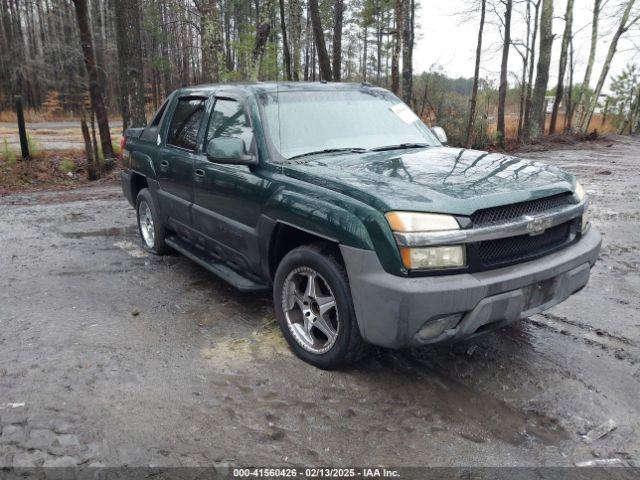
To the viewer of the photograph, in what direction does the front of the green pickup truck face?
facing the viewer and to the right of the viewer

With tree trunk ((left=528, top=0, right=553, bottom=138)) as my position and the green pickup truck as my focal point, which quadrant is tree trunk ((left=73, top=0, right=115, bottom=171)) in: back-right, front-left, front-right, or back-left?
front-right

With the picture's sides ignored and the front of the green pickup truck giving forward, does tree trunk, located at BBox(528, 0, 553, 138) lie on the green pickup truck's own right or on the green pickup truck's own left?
on the green pickup truck's own left

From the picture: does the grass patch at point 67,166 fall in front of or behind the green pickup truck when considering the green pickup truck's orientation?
behind

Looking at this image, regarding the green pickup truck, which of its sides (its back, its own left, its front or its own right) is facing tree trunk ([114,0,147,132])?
back

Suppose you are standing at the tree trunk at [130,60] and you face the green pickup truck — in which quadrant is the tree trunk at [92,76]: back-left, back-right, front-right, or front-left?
front-right

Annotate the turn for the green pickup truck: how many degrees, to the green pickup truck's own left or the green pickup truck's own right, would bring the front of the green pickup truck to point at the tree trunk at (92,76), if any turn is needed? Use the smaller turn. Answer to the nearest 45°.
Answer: approximately 180°
